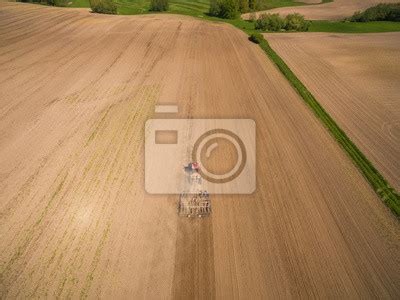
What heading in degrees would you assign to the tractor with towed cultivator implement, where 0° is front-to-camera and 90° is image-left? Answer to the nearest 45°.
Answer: approximately 180°
